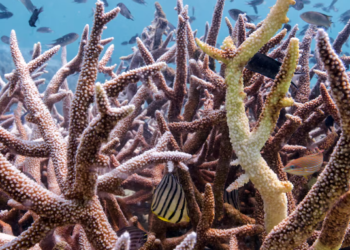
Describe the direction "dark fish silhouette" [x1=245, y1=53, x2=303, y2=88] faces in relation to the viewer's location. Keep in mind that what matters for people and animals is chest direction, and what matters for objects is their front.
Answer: facing to the left of the viewer

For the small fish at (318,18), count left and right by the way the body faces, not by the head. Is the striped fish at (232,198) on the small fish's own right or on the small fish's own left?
on the small fish's own left

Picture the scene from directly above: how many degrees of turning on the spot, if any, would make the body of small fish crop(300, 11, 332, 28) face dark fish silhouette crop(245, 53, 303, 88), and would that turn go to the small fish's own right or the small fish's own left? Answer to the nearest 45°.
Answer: approximately 90° to the small fish's own left

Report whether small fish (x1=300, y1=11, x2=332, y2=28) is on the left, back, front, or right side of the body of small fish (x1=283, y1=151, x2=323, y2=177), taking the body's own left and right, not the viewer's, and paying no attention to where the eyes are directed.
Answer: right

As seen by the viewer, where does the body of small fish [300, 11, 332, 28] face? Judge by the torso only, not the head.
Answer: to the viewer's left

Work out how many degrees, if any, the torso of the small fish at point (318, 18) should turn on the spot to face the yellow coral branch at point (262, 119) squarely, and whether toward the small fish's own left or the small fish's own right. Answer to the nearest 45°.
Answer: approximately 90° to the small fish's own left

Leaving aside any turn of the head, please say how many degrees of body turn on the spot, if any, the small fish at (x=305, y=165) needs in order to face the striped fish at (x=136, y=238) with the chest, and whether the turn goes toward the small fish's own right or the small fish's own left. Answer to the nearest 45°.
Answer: approximately 45° to the small fish's own left

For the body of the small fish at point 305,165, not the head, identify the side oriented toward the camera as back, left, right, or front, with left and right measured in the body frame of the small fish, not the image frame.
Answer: left
